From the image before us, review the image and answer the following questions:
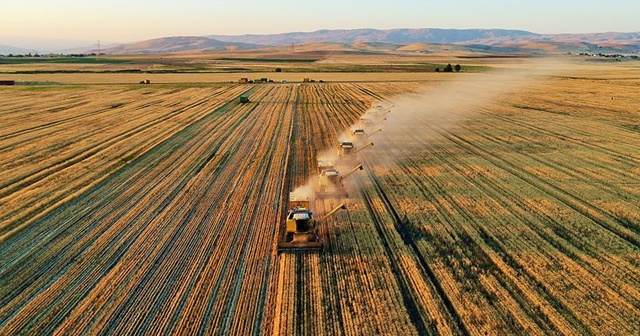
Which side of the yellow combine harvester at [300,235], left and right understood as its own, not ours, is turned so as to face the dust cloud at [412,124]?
back

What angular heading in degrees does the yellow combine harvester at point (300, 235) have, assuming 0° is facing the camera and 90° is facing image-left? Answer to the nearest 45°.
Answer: approximately 0°
